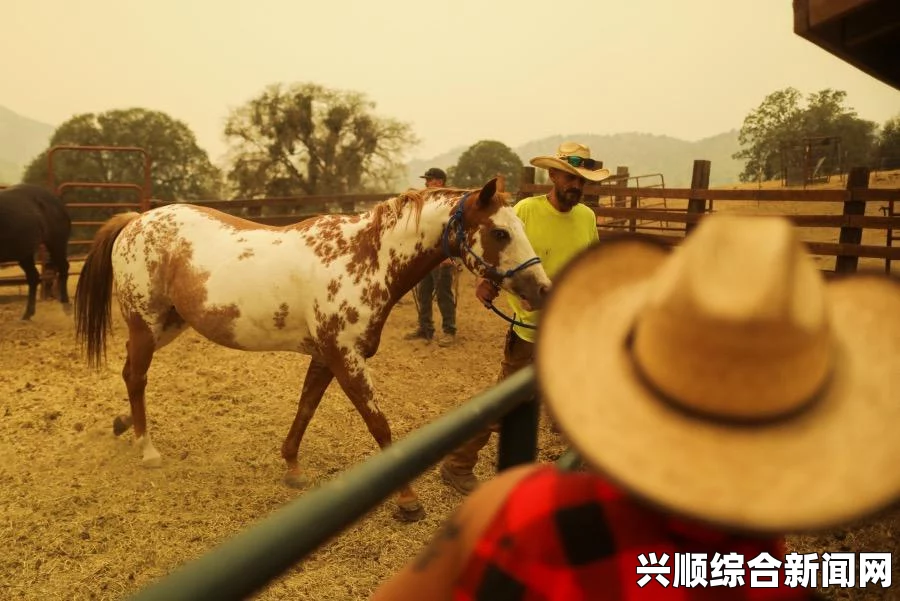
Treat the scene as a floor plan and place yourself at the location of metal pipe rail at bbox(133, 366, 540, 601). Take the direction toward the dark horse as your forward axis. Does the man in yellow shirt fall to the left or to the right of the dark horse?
right

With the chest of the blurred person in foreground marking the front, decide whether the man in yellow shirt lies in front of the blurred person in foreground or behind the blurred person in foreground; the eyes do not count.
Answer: in front

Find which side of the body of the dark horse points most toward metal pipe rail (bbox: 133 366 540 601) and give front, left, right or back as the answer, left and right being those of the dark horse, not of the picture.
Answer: left

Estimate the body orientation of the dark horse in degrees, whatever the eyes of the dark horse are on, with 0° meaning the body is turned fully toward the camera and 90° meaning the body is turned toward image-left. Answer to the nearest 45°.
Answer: approximately 90°

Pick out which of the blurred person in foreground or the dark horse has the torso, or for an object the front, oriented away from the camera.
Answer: the blurred person in foreground

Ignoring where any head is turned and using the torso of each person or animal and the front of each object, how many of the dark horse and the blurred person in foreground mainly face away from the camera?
1

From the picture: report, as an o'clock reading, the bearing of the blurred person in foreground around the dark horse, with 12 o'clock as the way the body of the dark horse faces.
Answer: The blurred person in foreground is roughly at 9 o'clock from the dark horse.

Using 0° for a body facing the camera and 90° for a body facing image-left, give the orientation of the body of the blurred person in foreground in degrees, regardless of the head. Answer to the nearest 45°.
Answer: approximately 180°
